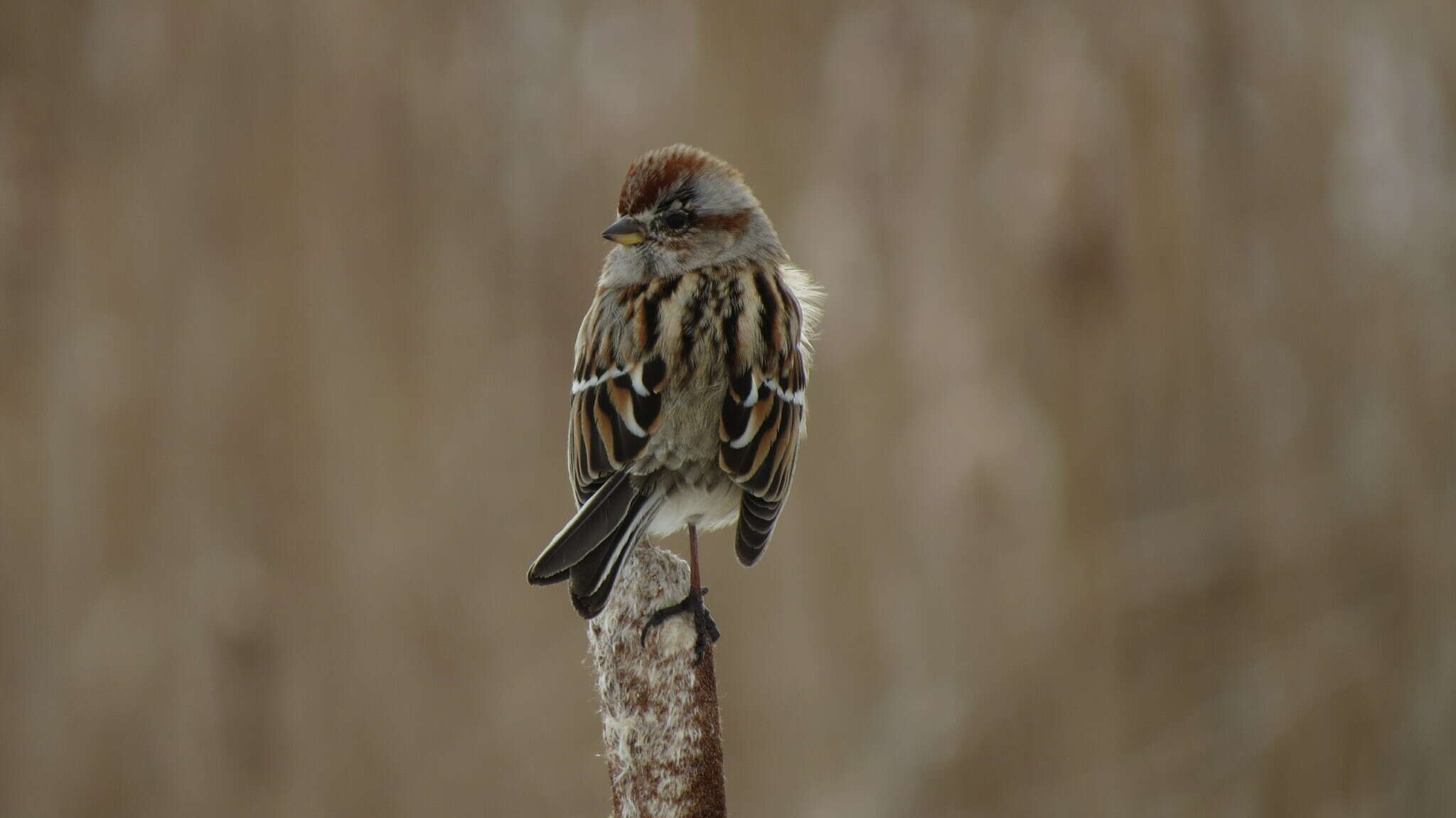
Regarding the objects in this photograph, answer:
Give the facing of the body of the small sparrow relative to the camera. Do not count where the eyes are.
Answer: away from the camera
